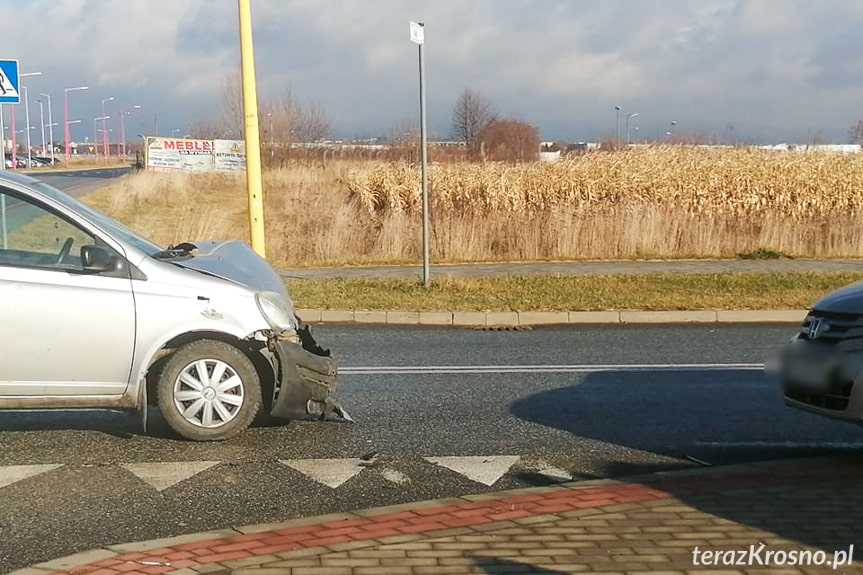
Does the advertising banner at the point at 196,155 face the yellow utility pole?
yes

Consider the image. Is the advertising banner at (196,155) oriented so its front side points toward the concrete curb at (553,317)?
yes

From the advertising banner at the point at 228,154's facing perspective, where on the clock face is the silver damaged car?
The silver damaged car is roughly at 12 o'clock from the advertising banner.

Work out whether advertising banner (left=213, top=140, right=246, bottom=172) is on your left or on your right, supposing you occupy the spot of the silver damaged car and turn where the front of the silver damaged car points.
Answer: on your left

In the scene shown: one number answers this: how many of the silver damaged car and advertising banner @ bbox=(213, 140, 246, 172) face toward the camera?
1

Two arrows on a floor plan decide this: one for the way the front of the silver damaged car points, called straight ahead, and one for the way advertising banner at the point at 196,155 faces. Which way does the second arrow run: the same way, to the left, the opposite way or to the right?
to the right

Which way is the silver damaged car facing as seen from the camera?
to the viewer's right

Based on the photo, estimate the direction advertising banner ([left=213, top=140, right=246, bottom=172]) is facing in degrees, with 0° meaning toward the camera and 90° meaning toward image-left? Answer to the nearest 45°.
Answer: approximately 0°

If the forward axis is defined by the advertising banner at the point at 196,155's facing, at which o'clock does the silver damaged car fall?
The silver damaged car is roughly at 12 o'clock from the advertising banner.

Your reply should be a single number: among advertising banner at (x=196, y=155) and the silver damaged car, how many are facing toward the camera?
1

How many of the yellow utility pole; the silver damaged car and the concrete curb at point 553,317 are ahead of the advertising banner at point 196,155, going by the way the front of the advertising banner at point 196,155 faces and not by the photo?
3
